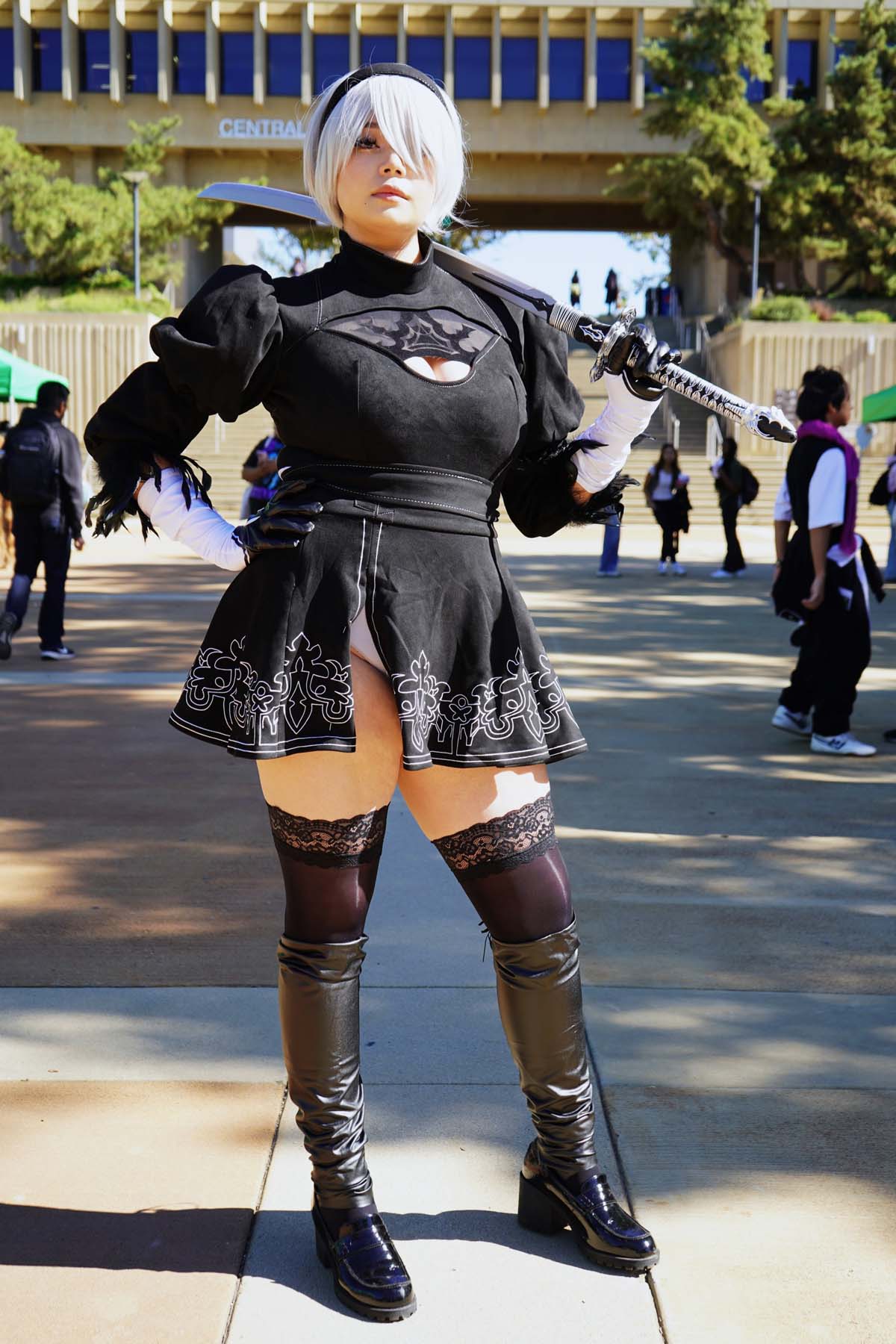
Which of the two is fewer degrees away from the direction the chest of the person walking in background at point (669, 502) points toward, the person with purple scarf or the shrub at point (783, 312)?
the person with purple scarf

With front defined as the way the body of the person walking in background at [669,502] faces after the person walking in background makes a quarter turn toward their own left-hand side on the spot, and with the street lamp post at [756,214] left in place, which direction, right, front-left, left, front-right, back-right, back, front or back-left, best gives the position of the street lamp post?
left

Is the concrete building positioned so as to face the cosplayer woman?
yes

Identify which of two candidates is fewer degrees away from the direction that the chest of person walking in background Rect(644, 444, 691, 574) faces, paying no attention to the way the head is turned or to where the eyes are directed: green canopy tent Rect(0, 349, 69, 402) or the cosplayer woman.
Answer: the cosplayer woman

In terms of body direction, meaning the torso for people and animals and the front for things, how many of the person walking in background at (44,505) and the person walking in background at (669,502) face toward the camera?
1

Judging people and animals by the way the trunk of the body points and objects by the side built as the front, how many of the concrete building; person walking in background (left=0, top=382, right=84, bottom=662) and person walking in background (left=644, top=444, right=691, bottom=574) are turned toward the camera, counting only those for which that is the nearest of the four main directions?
2

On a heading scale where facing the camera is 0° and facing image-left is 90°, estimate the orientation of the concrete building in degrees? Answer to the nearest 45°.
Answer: approximately 0°

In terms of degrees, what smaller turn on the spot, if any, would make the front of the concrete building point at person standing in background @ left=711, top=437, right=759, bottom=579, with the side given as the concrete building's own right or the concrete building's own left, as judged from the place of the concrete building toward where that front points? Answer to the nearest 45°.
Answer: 0° — it already faces them

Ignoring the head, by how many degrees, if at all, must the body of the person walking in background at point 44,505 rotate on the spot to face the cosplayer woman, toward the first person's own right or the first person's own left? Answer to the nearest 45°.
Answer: approximately 135° to the first person's own right
